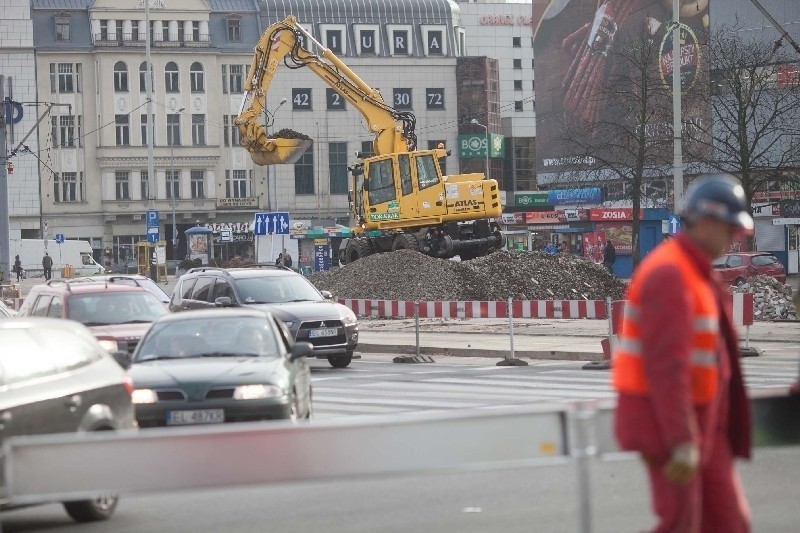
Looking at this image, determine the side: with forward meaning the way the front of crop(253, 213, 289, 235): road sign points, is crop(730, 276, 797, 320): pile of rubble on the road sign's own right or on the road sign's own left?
on the road sign's own left

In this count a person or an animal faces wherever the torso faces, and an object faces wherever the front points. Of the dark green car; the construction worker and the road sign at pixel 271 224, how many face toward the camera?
2

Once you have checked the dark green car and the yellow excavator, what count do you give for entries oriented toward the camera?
1

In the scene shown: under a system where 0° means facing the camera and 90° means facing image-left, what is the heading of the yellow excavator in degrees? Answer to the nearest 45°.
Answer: approximately 90°

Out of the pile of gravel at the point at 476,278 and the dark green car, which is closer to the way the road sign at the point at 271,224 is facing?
the dark green car

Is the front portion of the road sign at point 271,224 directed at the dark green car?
yes
